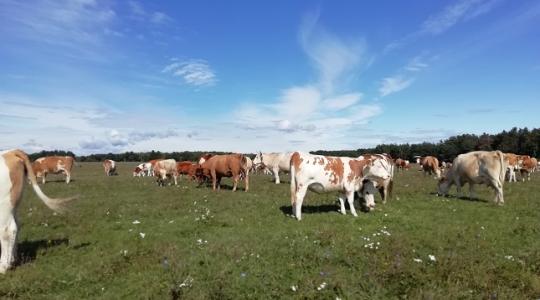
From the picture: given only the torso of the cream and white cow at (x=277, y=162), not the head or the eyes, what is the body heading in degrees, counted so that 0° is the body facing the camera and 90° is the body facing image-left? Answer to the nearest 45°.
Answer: approximately 90°

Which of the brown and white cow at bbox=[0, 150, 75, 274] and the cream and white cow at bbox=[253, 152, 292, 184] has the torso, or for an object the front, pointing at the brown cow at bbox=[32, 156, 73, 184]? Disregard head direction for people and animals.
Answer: the cream and white cow at bbox=[253, 152, 292, 184]

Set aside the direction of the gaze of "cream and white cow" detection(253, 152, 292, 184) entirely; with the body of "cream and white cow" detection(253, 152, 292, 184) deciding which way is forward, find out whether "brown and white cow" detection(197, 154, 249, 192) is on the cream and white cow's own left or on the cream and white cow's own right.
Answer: on the cream and white cow's own left

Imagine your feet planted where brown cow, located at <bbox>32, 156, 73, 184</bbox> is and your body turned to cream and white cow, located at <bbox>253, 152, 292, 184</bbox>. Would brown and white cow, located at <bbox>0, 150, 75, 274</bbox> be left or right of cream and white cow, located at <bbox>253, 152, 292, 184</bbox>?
right

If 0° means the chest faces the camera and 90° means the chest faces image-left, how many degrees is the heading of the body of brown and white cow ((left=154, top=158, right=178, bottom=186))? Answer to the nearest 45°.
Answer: approximately 45°

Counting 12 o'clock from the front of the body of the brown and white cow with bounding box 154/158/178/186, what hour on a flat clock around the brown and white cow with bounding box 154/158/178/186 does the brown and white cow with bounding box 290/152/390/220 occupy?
the brown and white cow with bounding box 290/152/390/220 is roughly at 10 o'clock from the brown and white cow with bounding box 154/158/178/186.

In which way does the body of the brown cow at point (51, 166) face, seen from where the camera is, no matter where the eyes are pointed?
to the viewer's left

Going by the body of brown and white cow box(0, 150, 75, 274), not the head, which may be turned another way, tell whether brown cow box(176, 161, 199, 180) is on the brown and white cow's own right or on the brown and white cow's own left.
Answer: on the brown and white cow's own right

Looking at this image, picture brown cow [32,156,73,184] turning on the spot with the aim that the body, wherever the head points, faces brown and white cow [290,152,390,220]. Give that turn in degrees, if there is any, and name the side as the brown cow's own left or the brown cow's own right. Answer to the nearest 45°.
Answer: approximately 90° to the brown cow's own left

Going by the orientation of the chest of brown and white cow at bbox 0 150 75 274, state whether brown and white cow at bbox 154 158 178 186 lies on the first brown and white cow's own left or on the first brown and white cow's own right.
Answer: on the first brown and white cow's own right
